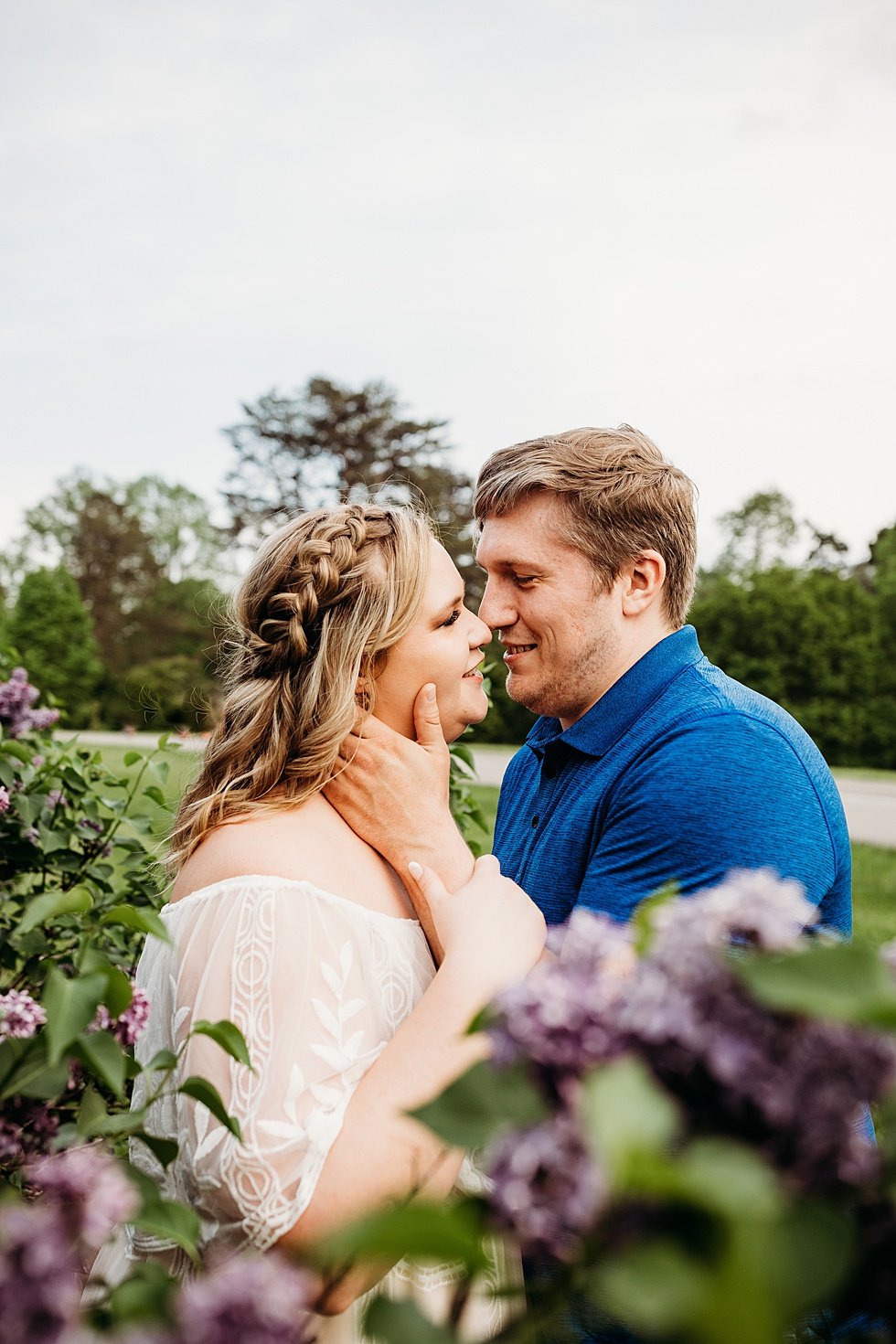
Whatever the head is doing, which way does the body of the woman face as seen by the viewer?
to the viewer's right

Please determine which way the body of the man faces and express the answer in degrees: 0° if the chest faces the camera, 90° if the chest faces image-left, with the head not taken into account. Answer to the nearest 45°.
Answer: approximately 90°

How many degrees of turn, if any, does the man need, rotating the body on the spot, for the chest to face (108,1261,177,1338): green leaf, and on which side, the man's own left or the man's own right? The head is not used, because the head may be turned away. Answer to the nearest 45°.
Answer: approximately 90° to the man's own left

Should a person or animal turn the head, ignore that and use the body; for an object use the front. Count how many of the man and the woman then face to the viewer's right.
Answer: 1

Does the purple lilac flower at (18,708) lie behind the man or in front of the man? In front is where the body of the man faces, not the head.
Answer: in front

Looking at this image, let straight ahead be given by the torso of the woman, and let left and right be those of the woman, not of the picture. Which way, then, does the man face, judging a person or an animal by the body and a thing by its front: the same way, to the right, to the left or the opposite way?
the opposite way

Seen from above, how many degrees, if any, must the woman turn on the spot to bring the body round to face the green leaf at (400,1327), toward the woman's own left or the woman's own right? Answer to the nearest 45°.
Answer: approximately 90° to the woman's own right

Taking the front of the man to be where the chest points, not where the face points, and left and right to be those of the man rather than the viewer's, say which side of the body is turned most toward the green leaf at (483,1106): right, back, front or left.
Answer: left

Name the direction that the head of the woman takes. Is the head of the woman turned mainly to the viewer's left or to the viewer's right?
to the viewer's right

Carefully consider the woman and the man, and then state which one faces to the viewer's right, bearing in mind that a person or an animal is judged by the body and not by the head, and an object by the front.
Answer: the woman
